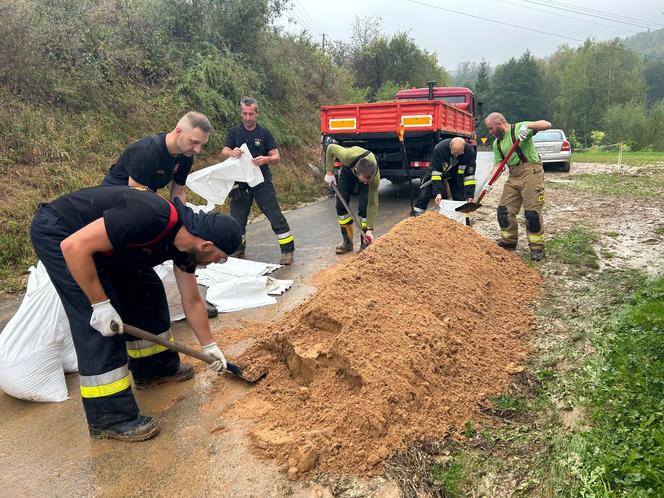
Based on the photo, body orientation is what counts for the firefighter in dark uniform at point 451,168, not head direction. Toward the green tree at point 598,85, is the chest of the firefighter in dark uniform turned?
no

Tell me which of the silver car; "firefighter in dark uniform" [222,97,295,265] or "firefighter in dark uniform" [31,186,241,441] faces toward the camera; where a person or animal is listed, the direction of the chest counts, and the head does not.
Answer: "firefighter in dark uniform" [222,97,295,265]

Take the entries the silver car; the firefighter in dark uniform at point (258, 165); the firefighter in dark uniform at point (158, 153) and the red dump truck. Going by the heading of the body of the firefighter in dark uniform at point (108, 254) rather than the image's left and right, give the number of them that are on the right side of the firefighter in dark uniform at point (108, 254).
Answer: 0

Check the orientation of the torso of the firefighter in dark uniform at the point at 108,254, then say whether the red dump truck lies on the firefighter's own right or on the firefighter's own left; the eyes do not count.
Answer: on the firefighter's own left

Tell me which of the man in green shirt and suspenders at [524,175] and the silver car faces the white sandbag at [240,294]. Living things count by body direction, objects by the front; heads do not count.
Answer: the man in green shirt and suspenders

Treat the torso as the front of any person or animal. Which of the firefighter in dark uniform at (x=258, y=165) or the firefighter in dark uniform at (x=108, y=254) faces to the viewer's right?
the firefighter in dark uniform at (x=108, y=254)

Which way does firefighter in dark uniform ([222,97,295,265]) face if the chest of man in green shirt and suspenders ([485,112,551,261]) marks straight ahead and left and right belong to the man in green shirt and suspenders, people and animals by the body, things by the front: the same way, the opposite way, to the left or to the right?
to the left

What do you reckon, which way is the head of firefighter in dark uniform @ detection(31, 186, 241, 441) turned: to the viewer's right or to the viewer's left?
to the viewer's right

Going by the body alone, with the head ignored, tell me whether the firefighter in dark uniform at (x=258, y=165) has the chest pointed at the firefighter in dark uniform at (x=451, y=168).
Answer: no

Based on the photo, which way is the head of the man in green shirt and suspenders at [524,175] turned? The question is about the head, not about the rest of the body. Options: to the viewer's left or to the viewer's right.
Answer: to the viewer's left

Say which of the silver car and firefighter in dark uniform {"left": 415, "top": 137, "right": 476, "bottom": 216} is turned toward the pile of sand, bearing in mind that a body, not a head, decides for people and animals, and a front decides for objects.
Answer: the firefighter in dark uniform

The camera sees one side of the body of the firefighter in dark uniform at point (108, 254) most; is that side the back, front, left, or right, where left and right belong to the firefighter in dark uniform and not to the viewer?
right

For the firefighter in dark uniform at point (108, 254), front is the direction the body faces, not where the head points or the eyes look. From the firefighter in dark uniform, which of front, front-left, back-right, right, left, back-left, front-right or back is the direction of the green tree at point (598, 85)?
front-left

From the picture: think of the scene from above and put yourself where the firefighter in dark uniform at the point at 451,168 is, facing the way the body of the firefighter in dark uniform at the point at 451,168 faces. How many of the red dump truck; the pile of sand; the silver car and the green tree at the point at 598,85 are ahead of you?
1

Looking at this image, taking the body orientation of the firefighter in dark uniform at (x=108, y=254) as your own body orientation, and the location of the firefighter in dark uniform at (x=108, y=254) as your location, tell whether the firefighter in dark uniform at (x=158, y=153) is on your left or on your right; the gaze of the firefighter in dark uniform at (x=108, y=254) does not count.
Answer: on your left

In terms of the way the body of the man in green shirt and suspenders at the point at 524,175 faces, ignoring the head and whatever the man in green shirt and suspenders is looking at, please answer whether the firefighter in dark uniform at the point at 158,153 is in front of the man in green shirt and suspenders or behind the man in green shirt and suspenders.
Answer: in front

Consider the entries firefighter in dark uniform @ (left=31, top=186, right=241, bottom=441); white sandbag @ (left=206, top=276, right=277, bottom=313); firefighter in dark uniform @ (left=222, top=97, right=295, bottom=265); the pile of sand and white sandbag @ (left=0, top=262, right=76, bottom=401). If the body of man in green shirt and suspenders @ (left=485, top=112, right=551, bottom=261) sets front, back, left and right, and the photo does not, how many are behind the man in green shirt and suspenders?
0

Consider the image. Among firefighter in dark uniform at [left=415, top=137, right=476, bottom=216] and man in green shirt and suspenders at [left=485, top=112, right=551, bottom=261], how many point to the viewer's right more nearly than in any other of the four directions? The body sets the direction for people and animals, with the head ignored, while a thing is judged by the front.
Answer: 0

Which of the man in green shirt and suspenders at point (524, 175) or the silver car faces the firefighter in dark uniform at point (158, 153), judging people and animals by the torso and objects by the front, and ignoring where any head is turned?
the man in green shirt and suspenders

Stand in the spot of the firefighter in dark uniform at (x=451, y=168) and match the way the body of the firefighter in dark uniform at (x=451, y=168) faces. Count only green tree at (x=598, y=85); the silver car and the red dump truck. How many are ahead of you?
0
